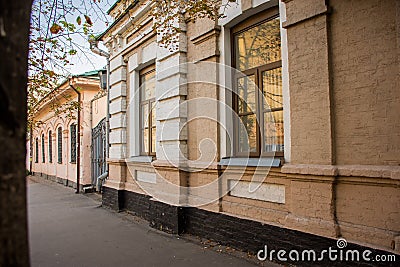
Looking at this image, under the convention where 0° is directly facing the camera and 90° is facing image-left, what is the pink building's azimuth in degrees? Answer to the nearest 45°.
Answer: approximately 45°

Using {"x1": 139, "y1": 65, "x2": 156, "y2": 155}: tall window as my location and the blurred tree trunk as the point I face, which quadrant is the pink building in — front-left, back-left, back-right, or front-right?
back-right

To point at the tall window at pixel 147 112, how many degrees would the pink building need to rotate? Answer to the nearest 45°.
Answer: approximately 45° to its left

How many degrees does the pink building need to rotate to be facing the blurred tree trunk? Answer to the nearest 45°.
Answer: approximately 45° to its left
